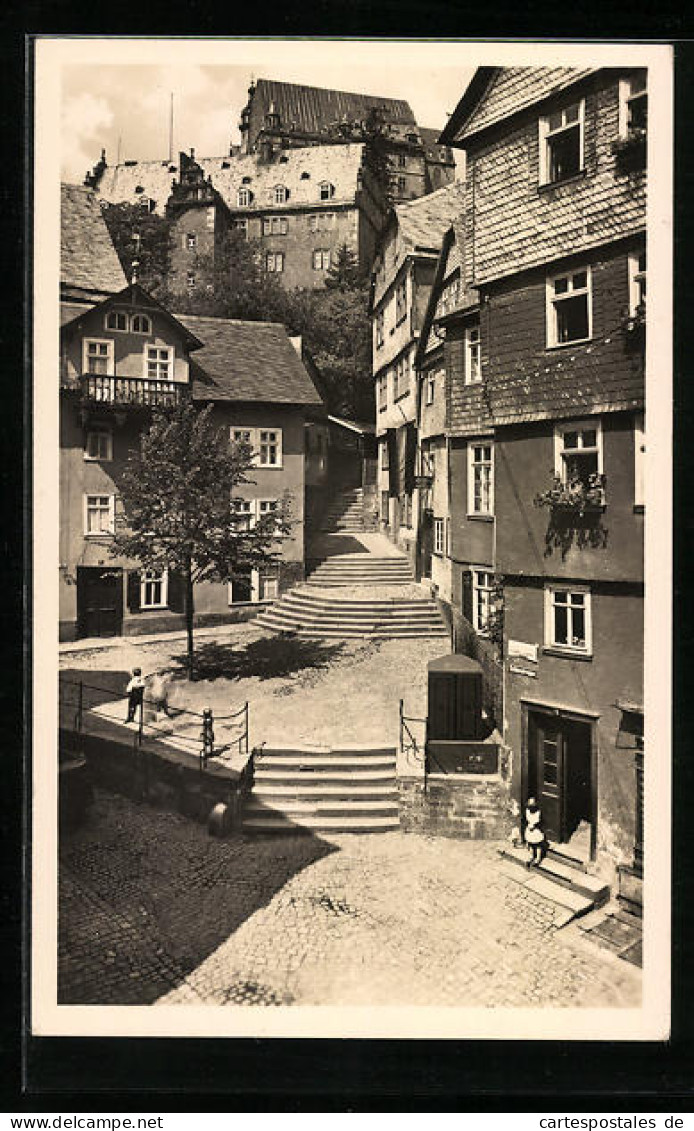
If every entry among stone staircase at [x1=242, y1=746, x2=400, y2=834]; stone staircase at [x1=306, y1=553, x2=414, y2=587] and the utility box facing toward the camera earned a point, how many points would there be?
3

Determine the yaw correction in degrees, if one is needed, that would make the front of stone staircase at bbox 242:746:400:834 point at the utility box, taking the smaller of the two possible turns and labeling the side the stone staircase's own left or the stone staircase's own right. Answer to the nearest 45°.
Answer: approximately 135° to the stone staircase's own left

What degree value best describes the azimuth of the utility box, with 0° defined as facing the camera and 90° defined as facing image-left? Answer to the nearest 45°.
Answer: approximately 0°

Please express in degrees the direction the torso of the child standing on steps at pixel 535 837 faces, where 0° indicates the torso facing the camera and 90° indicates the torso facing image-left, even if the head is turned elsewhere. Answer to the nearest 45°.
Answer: approximately 45°
